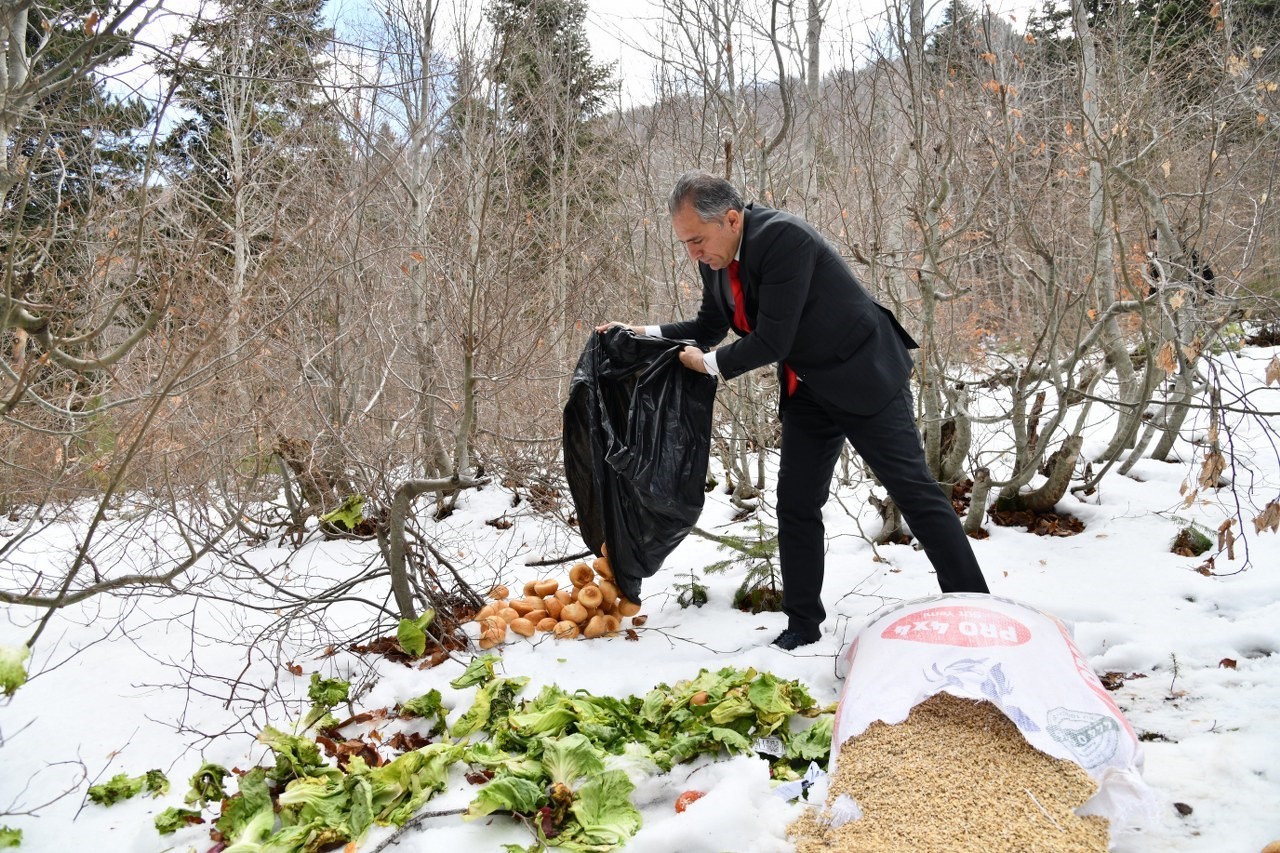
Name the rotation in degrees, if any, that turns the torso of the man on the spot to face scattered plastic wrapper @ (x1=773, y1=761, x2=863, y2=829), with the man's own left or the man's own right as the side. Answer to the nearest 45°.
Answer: approximately 90° to the man's own left

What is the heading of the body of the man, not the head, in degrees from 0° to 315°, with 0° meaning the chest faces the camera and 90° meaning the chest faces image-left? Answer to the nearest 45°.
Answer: approximately 90°

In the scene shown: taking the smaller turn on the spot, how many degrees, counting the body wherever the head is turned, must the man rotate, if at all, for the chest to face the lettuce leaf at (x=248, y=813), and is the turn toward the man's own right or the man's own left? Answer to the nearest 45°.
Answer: approximately 45° to the man's own left

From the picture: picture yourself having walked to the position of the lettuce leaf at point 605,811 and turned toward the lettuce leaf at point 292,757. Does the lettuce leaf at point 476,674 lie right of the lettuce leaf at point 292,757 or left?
right
